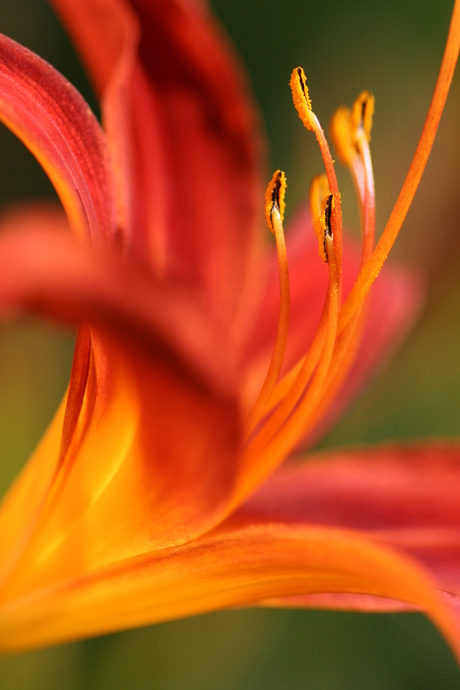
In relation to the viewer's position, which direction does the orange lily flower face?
facing to the right of the viewer
